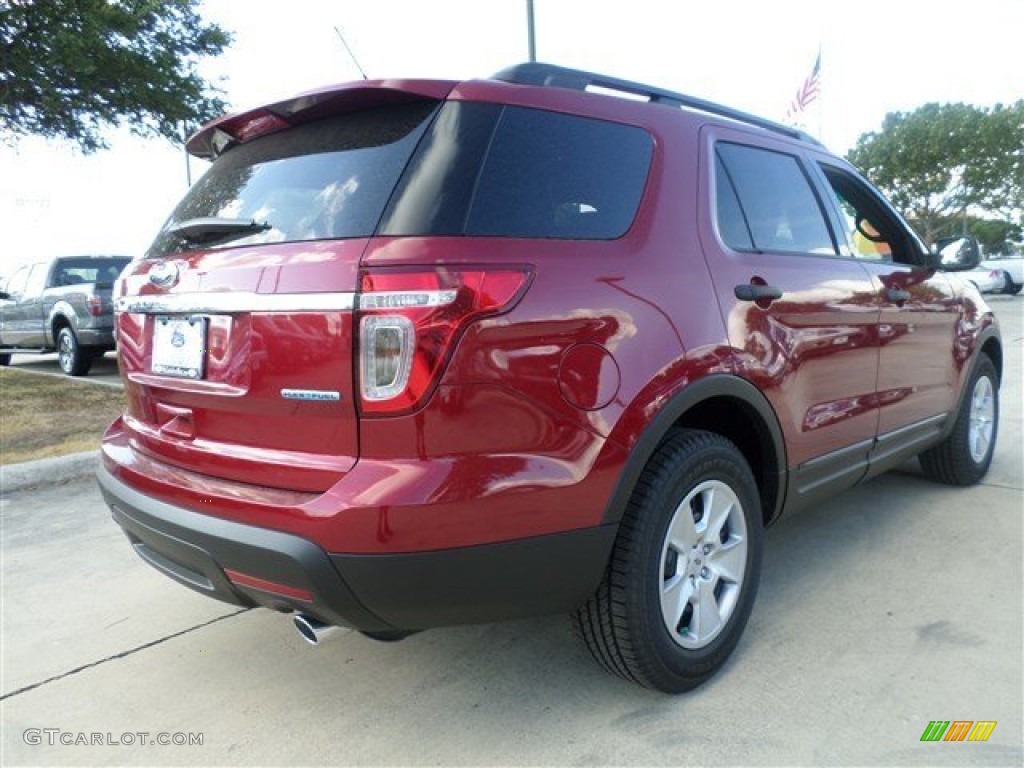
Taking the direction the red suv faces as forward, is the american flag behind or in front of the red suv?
in front

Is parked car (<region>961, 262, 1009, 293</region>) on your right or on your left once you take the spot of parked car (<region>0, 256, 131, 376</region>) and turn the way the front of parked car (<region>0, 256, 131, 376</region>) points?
on your right

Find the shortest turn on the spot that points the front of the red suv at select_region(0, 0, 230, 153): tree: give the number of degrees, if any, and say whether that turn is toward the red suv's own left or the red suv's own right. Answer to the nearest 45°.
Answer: approximately 90° to the red suv's own left

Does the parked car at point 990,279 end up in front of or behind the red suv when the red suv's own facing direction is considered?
in front

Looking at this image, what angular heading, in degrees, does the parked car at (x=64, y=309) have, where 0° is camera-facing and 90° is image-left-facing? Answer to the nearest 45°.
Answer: approximately 135°

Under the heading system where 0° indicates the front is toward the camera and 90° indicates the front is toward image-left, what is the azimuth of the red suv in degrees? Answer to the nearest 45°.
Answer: approximately 225°

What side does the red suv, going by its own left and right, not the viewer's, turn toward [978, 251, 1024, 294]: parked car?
front

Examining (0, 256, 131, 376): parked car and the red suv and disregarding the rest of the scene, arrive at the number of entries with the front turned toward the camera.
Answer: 0
